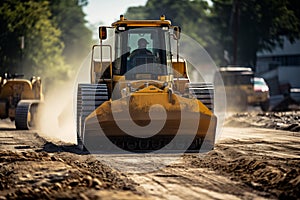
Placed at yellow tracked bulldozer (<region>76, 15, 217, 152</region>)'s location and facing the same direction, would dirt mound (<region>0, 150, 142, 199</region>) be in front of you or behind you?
in front

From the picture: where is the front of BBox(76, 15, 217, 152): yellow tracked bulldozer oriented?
toward the camera

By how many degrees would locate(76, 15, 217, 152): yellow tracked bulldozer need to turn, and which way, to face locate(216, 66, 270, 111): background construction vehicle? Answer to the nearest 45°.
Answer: approximately 180°

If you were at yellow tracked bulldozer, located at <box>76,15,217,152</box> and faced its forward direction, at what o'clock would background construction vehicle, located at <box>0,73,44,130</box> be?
The background construction vehicle is roughly at 5 o'clock from the yellow tracked bulldozer.

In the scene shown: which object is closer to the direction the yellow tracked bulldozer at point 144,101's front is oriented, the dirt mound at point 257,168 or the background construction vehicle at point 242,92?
the dirt mound

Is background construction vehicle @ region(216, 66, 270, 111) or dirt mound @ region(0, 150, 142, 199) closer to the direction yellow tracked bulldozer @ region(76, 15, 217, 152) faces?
the dirt mound

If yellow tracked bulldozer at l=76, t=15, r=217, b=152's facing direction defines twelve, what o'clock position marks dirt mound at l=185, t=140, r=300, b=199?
The dirt mound is roughly at 11 o'clock from the yellow tracked bulldozer.

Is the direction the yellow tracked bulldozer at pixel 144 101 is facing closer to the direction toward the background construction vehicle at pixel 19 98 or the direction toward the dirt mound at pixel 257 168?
the dirt mound

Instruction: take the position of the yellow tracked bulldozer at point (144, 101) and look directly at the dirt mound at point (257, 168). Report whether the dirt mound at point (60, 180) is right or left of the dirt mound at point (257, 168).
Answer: right
